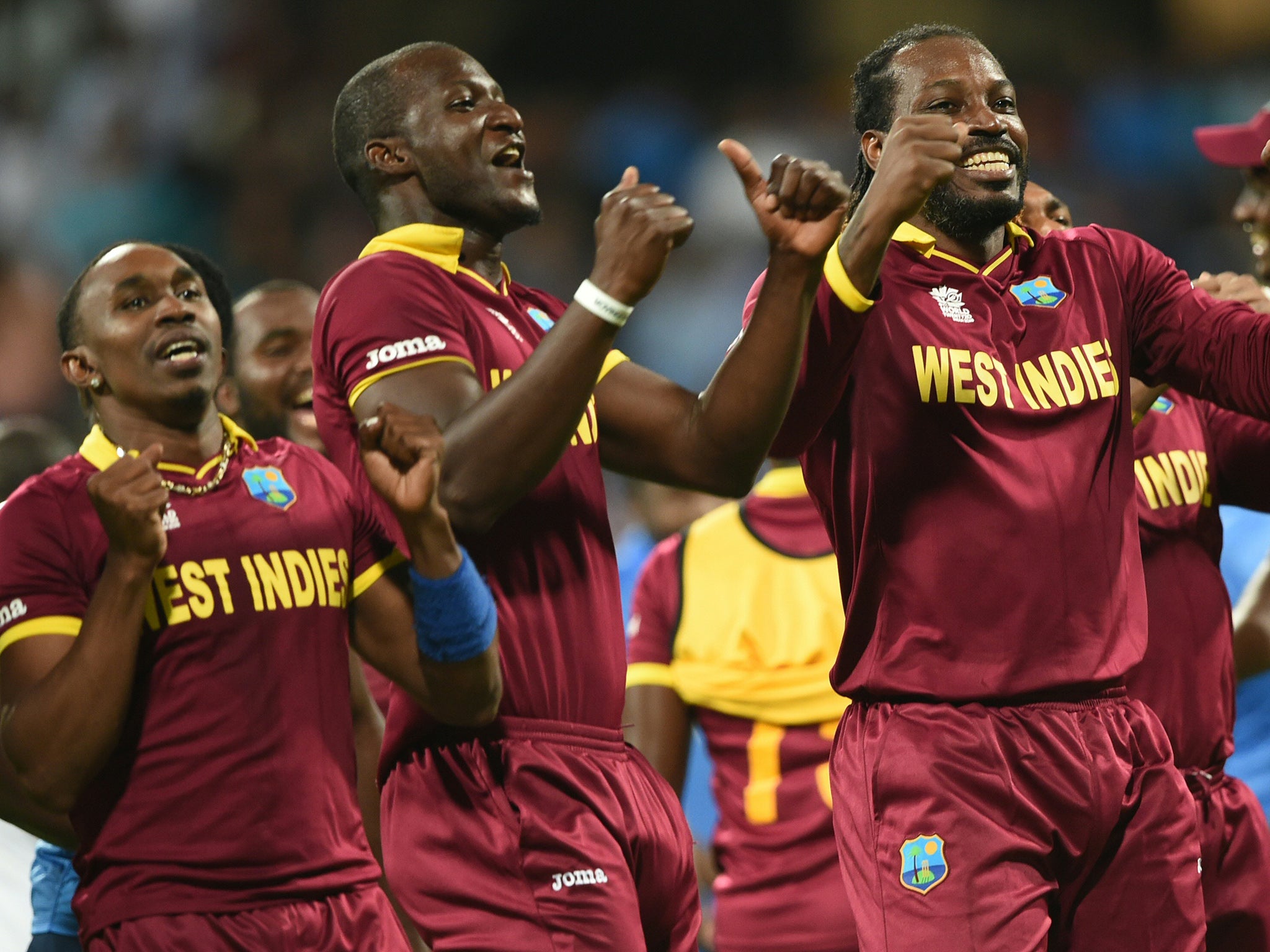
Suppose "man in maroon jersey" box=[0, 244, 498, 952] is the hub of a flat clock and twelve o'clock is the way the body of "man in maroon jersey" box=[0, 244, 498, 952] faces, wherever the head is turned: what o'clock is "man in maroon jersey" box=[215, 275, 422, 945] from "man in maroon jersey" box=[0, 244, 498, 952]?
"man in maroon jersey" box=[215, 275, 422, 945] is roughly at 8 o'clock from "man in maroon jersey" box=[0, 244, 498, 952].

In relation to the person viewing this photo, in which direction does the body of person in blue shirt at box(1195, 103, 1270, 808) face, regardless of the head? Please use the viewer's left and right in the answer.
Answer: facing to the left of the viewer

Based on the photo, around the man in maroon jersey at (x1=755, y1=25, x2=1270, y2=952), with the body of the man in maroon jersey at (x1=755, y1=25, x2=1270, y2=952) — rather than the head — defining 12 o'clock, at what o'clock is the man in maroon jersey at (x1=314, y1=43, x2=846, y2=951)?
the man in maroon jersey at (x1=314, y1=43, x2=846, y2=951) is roughly at 4 o'clock from the man in maroon jersey at (x1=755, y1=25, x2=1270, y2=952).

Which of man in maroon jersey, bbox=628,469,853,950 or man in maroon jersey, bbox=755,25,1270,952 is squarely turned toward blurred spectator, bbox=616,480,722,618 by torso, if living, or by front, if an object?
man in maroon jersey, bbox=628,469,853,950

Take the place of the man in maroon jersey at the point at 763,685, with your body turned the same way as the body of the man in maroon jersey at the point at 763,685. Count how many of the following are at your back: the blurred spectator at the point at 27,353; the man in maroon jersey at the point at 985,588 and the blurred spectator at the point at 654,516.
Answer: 1

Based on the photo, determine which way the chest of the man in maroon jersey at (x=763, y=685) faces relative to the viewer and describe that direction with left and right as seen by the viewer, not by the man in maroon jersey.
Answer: facing away from the viewer

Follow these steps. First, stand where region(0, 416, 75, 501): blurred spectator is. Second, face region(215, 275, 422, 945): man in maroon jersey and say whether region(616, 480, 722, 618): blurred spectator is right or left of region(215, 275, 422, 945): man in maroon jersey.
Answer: left

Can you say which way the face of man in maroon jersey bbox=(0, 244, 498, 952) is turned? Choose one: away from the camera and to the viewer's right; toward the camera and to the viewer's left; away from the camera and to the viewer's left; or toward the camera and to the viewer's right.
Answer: toward the camera and to the viewer's right
